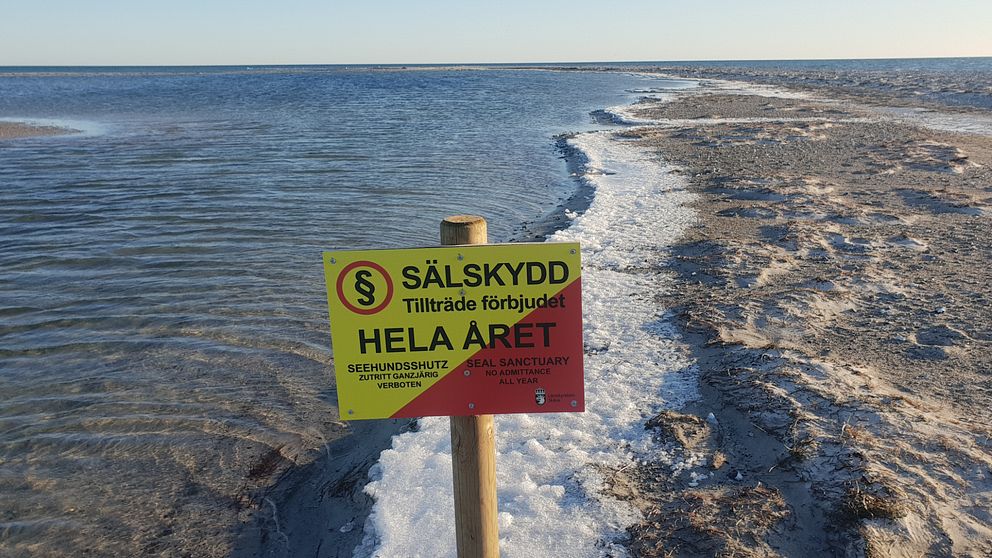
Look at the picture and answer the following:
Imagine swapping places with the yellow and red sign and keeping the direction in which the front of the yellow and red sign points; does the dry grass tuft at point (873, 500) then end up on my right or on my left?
on my left

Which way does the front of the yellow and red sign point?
toward the camera
